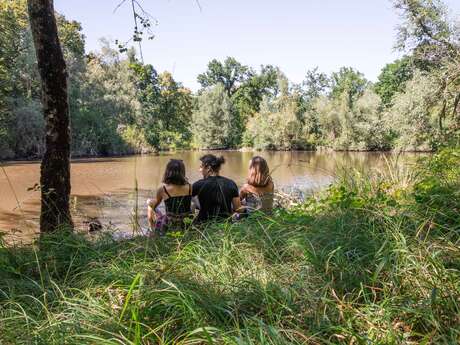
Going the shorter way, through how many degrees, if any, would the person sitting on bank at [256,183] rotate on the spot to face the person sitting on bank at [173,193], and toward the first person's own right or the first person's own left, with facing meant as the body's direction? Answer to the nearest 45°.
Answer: approximately 135° to the first person's own left

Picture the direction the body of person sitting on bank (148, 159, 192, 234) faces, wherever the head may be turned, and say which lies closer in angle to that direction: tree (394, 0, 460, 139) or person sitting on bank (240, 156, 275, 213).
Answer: the tree

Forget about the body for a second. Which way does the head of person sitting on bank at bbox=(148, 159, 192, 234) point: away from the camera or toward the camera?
away from the camera

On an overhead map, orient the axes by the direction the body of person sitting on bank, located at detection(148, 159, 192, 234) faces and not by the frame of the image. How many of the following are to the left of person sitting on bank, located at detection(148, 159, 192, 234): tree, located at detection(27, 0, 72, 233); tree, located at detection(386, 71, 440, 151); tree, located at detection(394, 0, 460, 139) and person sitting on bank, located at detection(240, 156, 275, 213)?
1

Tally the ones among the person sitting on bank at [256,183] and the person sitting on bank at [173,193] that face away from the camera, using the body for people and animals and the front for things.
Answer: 2

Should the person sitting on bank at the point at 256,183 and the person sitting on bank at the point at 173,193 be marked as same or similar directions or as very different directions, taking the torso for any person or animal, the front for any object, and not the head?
same or similar directions

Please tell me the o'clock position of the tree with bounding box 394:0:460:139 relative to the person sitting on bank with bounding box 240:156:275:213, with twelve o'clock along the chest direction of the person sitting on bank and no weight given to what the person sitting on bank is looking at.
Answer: The tree is roughly at 1 o'clock from the person sitting on bank.

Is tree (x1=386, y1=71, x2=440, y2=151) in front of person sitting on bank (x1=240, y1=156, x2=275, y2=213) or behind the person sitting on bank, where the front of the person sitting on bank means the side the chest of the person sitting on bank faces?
in front

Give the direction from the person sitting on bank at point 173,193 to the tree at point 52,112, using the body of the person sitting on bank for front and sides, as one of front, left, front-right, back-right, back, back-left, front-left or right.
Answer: left

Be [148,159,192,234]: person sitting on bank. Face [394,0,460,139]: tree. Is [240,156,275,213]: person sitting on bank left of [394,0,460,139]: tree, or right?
right

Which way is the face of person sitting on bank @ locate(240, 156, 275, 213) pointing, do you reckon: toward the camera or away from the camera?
away from the camera

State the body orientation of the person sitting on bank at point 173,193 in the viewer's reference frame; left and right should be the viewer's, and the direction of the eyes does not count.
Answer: facing away from the viewer

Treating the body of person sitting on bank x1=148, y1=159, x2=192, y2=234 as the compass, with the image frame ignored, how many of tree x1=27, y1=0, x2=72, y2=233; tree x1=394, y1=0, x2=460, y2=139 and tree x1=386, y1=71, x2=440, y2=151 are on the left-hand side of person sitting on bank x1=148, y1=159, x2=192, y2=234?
1

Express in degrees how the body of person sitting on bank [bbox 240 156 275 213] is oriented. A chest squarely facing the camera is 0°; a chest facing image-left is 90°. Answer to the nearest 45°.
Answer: approximately 180°

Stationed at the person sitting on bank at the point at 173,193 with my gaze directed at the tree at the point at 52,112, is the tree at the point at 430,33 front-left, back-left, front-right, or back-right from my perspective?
back-right
